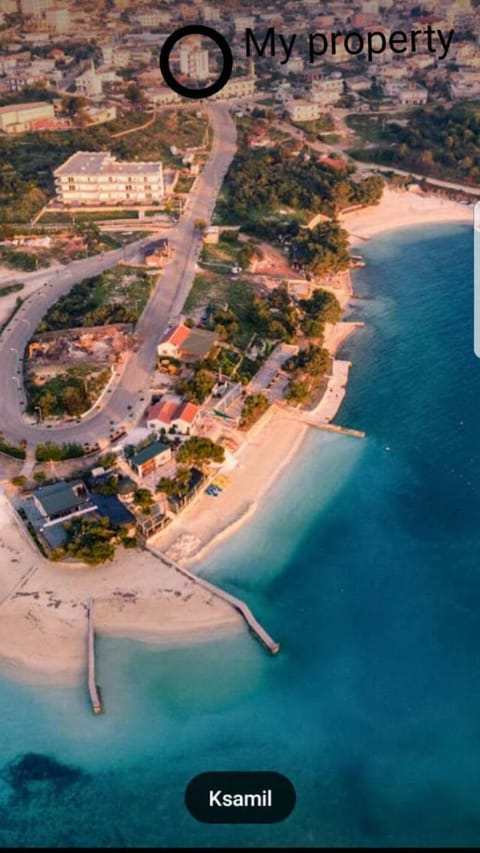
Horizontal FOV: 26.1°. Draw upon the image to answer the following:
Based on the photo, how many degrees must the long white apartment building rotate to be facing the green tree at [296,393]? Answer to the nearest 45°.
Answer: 0° — it already faces it

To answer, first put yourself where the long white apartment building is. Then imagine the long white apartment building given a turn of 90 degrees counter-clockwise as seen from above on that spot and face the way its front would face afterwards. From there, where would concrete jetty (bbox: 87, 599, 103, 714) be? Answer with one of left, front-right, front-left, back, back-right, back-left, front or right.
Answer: right

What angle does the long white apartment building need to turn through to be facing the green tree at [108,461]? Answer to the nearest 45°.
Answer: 0° — it already faces it

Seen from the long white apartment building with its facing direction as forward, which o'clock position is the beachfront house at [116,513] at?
The beachfront house is roughly at 12 o'clock from the long white apartment building.

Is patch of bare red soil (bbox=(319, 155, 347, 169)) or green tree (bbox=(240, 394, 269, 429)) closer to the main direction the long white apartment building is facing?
the green tree

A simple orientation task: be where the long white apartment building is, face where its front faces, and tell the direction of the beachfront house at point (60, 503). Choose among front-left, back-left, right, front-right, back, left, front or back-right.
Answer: front

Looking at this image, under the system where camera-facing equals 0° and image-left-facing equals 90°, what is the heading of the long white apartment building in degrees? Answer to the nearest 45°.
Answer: approximately 0°

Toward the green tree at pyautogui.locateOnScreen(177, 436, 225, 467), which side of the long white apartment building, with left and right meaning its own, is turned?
front

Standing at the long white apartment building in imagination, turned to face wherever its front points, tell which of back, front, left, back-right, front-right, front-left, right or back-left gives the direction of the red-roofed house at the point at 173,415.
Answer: front

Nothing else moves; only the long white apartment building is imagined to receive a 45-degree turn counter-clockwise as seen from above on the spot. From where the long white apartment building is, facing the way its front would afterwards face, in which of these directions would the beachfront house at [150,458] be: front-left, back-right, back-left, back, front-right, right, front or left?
front-right

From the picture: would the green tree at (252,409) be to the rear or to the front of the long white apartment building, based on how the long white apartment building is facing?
to the front

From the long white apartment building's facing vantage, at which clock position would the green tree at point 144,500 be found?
The green tree is roughly at 12 o'clock from the long white apartment building.

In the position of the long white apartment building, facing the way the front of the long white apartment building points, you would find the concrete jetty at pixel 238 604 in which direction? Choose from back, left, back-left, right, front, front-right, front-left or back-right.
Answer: front

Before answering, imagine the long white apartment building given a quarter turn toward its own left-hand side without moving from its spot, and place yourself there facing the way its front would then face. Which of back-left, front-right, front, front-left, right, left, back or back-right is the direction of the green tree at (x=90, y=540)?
right

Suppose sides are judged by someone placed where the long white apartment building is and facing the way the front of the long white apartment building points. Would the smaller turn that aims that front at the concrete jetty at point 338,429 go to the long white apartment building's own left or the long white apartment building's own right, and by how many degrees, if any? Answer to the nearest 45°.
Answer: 0° — it already faces it

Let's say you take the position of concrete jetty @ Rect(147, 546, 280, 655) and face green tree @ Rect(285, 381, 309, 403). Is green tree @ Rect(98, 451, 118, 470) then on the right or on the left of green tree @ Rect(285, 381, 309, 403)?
left

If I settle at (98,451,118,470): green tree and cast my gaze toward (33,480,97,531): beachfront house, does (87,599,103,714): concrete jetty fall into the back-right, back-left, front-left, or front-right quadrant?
front-left
